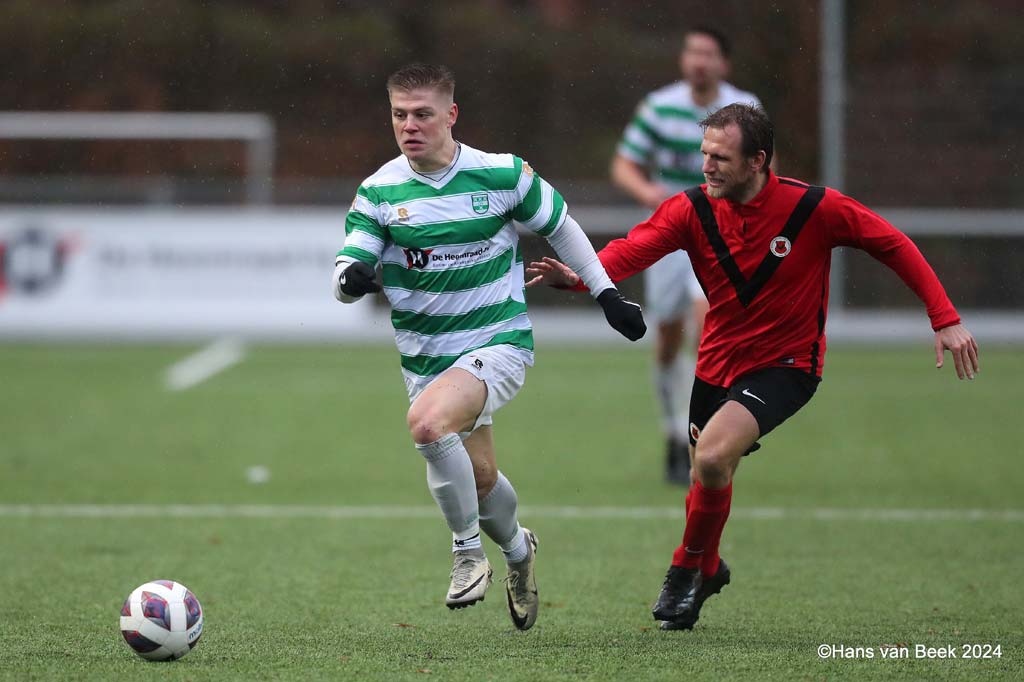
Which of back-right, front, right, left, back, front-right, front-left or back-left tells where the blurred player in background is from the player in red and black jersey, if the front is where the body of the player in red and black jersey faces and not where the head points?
back-right

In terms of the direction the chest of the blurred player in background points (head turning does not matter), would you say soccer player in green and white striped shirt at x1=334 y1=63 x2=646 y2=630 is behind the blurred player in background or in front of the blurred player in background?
in front

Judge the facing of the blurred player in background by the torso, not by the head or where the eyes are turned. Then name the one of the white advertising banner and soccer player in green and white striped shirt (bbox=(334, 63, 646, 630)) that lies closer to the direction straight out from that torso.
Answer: the soccer player in green and white striped shirt

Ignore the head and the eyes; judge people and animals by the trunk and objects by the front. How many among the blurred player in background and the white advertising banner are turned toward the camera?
2

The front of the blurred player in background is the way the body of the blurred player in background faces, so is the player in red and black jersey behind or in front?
in front

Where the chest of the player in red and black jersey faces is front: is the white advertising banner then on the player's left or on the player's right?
on the player's right

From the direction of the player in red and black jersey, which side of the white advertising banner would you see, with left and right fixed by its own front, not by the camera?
front

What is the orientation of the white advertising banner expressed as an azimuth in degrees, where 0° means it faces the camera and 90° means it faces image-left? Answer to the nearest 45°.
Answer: approximately 0°

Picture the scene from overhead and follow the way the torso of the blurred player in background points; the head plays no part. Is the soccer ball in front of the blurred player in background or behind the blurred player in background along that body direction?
in front

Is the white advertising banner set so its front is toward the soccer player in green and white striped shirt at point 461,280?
yes

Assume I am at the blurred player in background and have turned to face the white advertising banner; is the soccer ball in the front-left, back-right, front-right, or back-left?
back-left

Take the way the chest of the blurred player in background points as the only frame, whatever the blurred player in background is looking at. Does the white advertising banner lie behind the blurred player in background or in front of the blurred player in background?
behind
